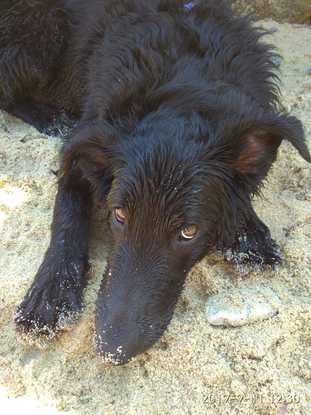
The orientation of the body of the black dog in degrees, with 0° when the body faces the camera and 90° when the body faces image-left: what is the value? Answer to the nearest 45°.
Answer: approximately 0°
